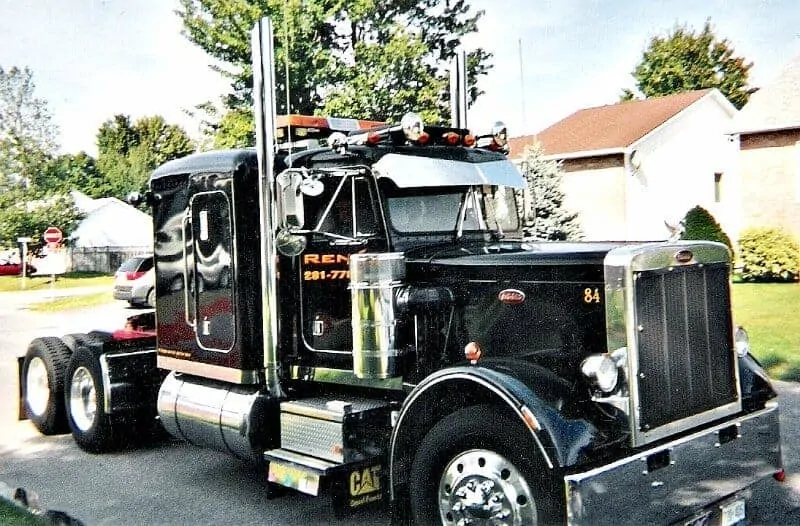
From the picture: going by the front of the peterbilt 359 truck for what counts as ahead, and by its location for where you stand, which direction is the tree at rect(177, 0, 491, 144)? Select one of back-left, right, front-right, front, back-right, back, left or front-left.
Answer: back-left

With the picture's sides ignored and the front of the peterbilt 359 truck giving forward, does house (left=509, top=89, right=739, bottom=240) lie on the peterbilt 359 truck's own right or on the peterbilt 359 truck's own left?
on the peterbilt 359 truck's own left

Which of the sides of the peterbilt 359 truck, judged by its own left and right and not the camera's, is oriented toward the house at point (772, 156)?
left

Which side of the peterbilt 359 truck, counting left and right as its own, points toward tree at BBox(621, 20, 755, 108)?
left

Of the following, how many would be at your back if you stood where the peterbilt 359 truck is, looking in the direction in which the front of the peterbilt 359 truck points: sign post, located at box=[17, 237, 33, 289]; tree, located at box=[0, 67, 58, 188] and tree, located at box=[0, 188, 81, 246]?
3

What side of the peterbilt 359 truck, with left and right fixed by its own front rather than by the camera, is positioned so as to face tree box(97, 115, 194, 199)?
back

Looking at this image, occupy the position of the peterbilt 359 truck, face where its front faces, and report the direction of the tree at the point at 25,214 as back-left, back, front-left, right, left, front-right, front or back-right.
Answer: back

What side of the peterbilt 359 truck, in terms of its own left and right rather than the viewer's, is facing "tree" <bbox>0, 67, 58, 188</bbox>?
back

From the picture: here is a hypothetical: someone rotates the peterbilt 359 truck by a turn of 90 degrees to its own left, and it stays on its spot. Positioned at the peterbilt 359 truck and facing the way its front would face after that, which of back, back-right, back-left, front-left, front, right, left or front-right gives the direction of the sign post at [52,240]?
left

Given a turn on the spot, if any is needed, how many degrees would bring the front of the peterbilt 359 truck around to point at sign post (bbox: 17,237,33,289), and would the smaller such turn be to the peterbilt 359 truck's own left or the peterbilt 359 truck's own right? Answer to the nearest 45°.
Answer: approximately 180°

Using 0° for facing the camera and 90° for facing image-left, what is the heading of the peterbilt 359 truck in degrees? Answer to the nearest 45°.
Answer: approximately 315°

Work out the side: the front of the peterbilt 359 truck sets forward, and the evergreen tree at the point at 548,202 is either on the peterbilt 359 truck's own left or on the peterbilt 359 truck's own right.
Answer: on the peterbilt 359 truck's own left
